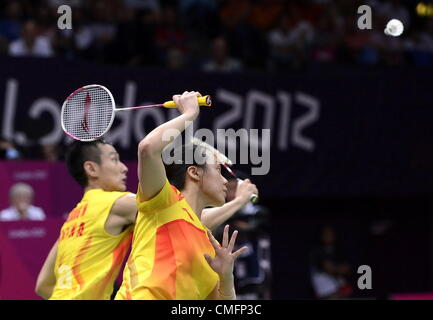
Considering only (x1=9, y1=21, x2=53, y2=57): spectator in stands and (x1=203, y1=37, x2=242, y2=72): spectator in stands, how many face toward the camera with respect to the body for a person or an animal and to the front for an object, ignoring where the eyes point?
2

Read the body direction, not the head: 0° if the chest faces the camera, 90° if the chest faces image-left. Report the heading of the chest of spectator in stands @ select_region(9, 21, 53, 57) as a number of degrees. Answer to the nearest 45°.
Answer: approximately 0°

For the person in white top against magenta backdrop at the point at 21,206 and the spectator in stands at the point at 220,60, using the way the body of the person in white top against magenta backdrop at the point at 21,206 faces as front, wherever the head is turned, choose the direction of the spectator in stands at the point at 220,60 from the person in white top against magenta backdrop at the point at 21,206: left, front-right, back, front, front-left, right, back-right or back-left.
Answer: back-left

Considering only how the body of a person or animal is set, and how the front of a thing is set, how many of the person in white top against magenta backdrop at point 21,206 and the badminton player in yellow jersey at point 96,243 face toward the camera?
1

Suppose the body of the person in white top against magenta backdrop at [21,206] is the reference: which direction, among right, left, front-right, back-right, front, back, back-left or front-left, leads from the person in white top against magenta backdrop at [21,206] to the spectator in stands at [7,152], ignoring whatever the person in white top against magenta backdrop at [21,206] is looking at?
back
